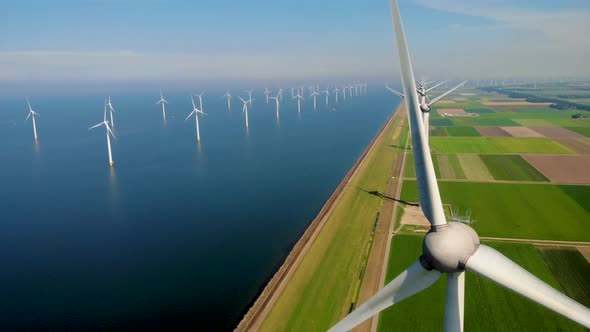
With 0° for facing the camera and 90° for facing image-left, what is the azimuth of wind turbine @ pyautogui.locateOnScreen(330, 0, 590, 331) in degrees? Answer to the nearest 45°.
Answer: approximately 0°
